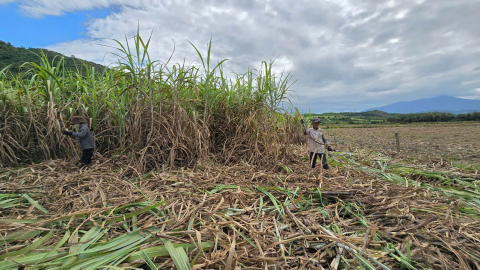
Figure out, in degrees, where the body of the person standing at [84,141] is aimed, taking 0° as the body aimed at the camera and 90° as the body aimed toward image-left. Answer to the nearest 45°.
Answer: approximately 90°
